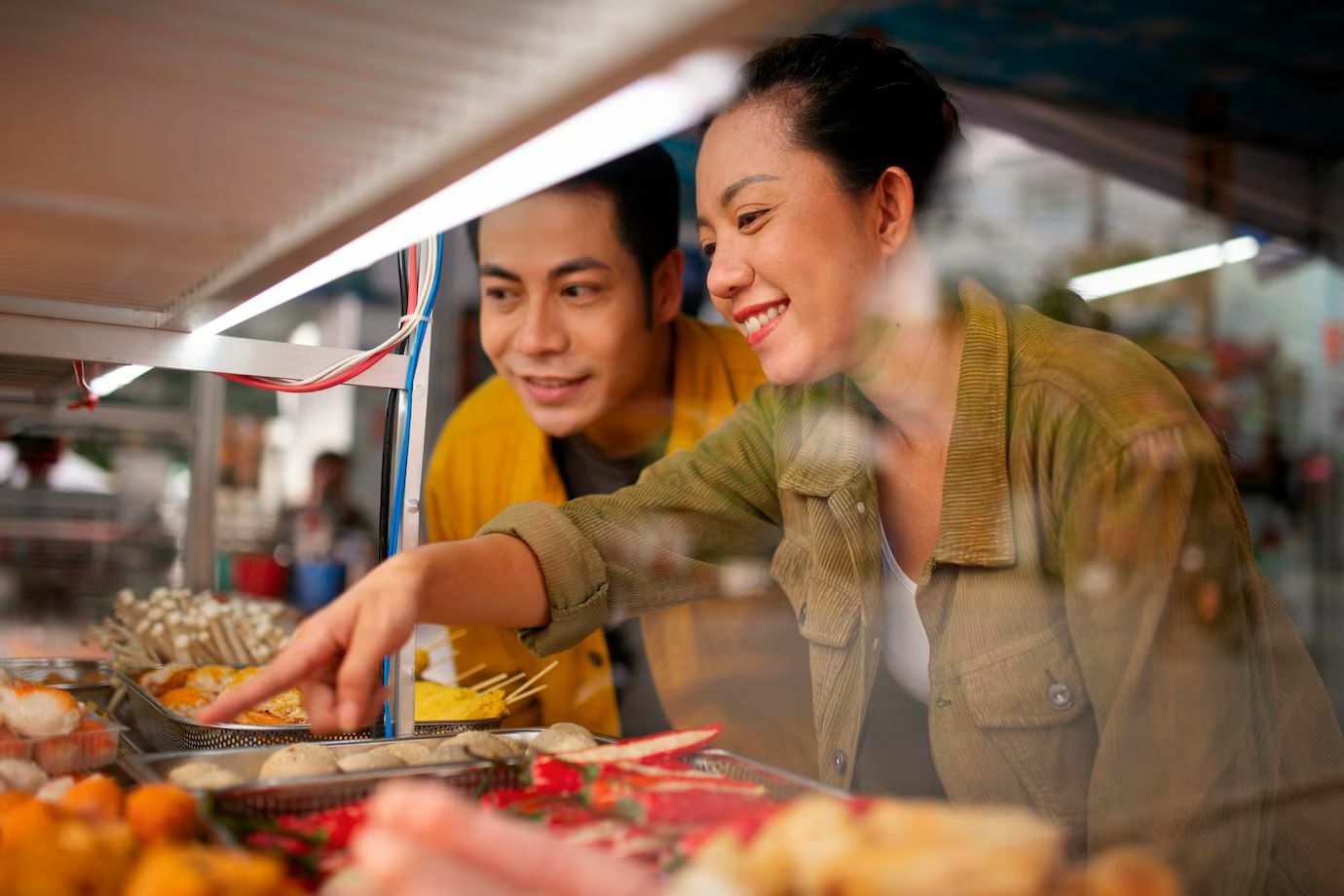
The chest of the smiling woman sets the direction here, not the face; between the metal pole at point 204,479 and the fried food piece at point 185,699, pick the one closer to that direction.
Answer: the fried food piece

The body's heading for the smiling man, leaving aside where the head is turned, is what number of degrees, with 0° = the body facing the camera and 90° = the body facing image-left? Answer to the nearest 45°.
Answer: approximately 45°

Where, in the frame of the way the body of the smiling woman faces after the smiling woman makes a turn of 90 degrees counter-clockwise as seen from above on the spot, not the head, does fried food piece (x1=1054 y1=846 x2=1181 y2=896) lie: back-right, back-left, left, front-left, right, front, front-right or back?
front-right

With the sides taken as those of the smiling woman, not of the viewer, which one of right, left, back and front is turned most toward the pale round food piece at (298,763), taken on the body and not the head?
front

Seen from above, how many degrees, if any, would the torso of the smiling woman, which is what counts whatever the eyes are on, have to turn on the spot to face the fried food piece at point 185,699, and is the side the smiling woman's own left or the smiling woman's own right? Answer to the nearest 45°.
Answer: approximately 45° to the smiling woman's own right

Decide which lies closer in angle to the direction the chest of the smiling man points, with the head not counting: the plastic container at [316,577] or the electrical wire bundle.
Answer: the electrical wire bundle

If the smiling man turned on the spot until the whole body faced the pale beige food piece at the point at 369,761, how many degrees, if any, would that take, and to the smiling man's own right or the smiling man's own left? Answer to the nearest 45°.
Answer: approximately 45° to the smiling man's own left

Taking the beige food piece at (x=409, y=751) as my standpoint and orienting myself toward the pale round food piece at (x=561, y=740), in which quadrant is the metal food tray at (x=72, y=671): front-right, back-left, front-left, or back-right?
back-left

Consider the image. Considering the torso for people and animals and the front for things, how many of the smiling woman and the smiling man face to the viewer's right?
0

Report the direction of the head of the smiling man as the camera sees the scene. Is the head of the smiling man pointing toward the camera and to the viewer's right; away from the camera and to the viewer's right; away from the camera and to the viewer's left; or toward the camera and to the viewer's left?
toward the camera and to the viewer's left

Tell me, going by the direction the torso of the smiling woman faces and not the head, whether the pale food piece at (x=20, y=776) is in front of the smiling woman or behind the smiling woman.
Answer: in front

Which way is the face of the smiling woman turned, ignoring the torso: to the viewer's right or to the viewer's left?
to the viewer's left

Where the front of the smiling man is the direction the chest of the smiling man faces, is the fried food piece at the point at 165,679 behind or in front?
in front
